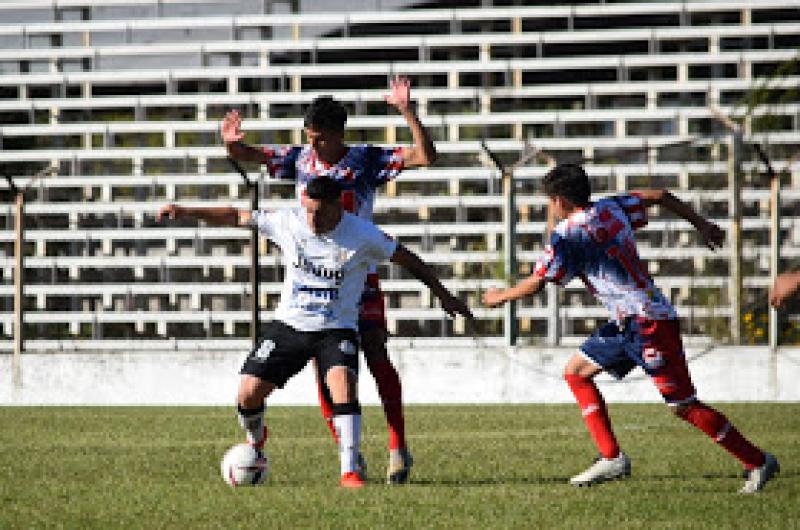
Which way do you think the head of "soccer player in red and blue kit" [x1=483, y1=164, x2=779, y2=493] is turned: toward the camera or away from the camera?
away from the camera

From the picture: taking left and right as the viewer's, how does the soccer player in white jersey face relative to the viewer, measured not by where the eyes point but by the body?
facing the viewer

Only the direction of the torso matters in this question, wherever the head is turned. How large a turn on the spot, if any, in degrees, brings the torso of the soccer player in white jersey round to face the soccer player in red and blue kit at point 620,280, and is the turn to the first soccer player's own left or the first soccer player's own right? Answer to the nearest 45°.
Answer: approximately 90° to the first soccer player's own left

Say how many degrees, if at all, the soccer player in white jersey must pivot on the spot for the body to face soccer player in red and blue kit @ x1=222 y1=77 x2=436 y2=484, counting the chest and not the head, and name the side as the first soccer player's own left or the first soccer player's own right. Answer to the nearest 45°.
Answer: approximately 180°
